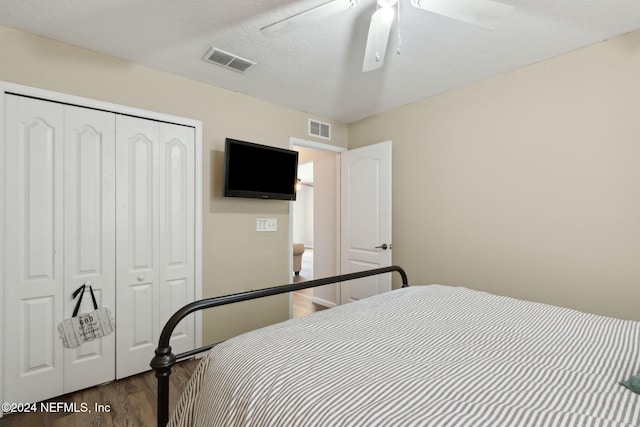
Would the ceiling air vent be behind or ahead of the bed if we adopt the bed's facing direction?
ahead

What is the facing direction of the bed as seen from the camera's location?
facing away from the viewer and to the left of the viewer

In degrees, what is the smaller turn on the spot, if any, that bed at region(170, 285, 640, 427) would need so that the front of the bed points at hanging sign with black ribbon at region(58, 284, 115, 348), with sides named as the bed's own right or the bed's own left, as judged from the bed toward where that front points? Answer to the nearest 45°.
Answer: approximately 45° to the bed's own left

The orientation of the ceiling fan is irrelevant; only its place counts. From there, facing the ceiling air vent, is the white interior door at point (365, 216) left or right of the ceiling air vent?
right

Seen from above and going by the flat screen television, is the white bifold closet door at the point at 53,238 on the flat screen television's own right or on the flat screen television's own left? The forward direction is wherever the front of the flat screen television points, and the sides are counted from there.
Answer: on the flat screen television's own right

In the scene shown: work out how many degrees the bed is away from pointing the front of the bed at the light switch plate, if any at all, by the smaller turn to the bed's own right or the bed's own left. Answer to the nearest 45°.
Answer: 0° — it already faces it

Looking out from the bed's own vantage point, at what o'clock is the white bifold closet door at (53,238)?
The white bifold closet door is roughly at 11 o'clock from the bed.

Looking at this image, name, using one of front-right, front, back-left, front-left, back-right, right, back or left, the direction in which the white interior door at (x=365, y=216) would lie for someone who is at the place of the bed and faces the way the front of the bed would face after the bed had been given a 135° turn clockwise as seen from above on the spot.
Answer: left

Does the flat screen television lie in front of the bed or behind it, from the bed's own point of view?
in front

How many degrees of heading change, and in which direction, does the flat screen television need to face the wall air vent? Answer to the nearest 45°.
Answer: approximately 90° to its left

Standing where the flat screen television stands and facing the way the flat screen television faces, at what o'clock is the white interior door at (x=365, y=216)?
The white interior door is roughly at 10 o'clock from the flat screen television.

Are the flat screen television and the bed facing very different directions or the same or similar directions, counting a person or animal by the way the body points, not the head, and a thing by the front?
very different directions

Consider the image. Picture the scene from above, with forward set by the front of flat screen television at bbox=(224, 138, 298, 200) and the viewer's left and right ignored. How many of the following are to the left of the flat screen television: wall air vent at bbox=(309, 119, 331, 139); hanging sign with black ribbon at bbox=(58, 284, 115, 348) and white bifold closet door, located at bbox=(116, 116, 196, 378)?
1

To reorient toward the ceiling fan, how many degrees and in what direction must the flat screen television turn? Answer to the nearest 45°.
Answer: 0° — it already faces it
